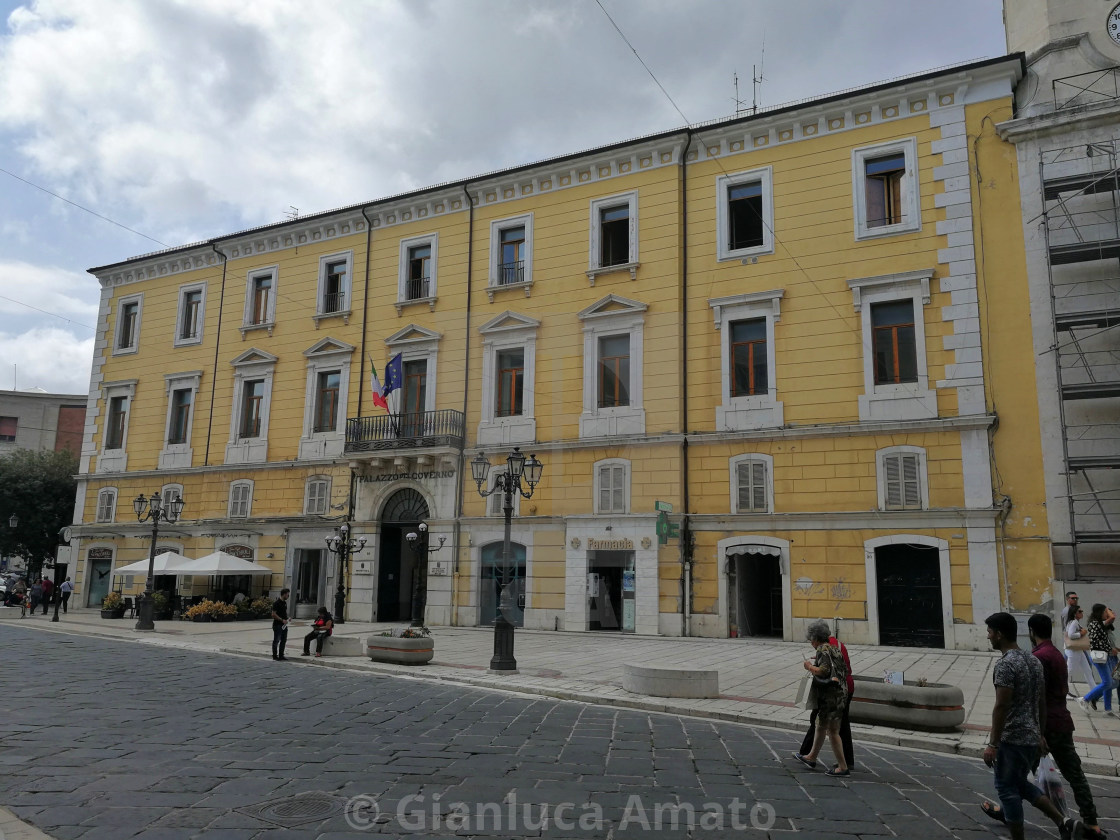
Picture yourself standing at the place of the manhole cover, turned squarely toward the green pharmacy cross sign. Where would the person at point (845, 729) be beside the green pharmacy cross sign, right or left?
right

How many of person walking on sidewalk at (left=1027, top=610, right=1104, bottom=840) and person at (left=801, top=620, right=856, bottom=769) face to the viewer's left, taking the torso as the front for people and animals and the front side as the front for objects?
2

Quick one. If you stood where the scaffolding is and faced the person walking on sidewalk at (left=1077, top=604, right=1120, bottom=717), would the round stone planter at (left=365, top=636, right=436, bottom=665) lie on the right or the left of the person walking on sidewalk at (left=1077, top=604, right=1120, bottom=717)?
right

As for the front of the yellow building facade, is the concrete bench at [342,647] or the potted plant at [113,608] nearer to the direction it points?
the concrete bench

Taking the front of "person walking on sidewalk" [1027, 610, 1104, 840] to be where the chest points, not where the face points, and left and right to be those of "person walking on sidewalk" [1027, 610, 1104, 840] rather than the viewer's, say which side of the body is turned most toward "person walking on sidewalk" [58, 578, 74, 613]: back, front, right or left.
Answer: front

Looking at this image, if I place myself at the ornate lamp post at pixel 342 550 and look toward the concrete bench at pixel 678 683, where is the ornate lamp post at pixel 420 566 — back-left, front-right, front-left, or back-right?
front-left

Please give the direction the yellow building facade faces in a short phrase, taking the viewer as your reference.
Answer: facing the viewer and to the left of the viewer

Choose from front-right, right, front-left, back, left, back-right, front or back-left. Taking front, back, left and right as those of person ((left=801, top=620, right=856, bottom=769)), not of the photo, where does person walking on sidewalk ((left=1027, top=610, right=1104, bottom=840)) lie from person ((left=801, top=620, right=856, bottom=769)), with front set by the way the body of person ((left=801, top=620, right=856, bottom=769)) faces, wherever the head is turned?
back-left

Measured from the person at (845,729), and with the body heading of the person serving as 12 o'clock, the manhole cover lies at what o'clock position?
The manhole cover is roughly at 11 o'clock from the person.

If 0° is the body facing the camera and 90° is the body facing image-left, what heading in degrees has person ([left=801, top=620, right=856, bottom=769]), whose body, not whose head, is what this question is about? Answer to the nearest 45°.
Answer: approximately 90°

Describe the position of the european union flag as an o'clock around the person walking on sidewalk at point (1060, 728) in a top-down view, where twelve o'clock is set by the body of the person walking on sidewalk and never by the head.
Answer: The european union flag is roughly at 1 o'clock from the person walking on sidewalk.

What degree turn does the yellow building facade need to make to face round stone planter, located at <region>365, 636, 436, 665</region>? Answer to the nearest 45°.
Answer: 0° — it already faces it

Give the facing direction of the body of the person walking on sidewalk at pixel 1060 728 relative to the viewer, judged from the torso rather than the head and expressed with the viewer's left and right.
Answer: facing to the left of the viewer
